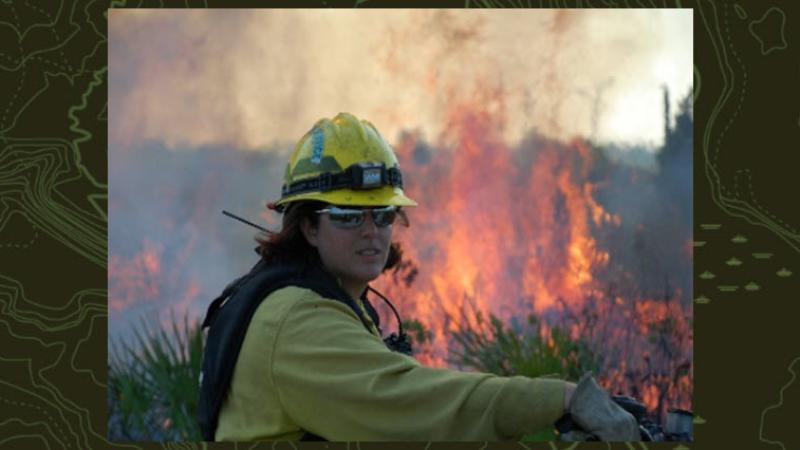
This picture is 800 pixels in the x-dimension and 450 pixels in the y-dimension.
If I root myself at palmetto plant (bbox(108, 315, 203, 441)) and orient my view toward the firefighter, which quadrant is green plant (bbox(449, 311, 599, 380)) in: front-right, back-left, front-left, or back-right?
front-left

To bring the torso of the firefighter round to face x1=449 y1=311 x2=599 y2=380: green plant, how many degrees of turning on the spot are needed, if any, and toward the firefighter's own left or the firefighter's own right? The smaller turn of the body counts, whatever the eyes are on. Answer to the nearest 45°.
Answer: approximately 90° to the firefighter's own left

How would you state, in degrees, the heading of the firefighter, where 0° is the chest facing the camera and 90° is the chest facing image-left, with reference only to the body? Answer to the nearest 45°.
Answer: approximately 270°
